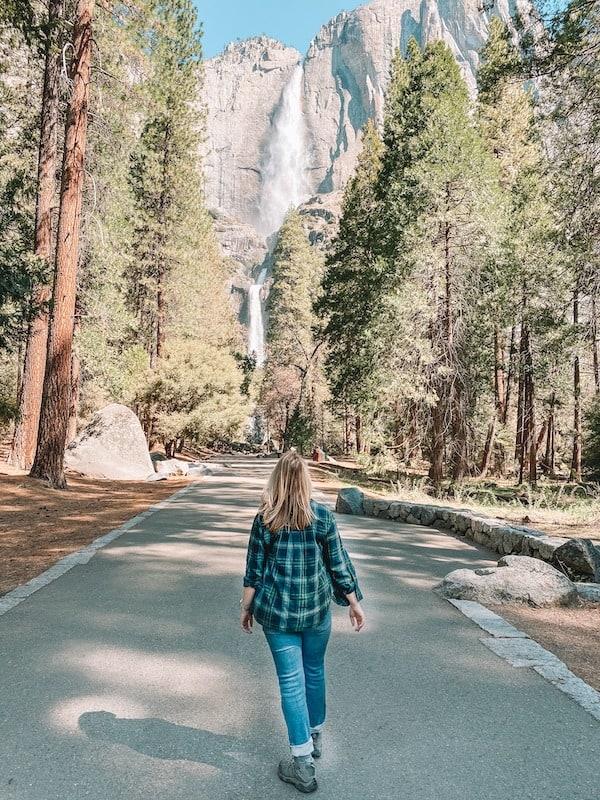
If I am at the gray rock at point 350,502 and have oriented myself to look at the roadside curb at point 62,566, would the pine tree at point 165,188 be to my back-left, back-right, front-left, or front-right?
back-right

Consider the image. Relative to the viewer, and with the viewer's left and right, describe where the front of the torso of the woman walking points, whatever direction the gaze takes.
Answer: facing away from the viewer

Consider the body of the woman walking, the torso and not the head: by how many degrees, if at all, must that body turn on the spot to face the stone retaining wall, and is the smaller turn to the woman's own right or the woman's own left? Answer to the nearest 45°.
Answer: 0° — they already face it

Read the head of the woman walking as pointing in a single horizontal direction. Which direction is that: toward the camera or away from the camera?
away from the camera

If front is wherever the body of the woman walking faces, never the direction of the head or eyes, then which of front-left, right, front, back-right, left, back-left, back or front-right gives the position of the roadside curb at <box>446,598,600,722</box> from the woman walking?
front-right

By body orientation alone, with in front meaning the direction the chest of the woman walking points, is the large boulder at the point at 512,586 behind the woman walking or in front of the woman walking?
in front

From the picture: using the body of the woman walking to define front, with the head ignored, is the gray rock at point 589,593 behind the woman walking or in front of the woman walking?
in front

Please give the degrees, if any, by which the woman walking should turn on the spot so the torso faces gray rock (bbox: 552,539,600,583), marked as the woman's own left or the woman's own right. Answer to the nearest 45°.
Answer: approximately 45° to the woman's own right

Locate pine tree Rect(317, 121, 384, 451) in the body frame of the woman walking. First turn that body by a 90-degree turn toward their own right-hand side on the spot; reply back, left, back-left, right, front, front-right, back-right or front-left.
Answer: left

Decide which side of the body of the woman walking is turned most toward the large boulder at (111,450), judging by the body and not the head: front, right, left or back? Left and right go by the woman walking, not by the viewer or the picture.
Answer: front

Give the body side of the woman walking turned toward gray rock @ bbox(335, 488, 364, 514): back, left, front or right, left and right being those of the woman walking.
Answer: front
